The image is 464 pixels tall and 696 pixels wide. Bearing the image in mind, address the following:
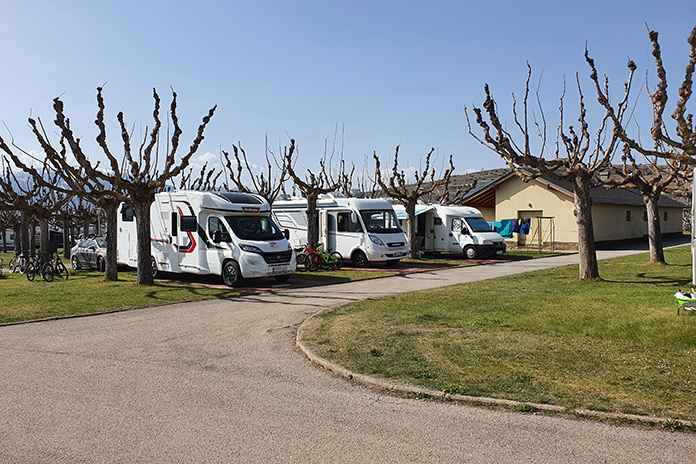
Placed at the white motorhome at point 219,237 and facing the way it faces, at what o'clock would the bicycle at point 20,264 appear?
The bicycle is roughly at 6 o'clock from the white motorhome.

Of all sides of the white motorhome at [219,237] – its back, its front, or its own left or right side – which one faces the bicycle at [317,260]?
left

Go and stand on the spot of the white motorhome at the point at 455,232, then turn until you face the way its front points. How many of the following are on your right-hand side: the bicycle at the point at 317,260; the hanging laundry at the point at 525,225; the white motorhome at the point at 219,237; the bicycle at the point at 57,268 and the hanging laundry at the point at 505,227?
3

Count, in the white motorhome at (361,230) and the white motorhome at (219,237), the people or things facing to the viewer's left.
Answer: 0

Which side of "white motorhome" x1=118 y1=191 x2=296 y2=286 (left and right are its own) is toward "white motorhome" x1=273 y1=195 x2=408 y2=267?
left

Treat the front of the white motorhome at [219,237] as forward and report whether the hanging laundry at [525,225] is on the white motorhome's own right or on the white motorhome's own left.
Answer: on the white motorhome's own left

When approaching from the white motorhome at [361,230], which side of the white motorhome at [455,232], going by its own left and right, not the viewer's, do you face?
right

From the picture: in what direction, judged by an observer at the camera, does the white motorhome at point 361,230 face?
facing the viewer and to the right of the viewer

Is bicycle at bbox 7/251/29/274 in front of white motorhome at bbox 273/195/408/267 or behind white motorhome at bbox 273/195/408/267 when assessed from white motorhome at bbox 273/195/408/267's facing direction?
behind
